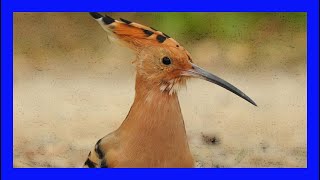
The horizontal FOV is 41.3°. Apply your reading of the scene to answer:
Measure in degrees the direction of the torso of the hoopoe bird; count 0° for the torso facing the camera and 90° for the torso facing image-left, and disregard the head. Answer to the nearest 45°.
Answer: approximately 270°
